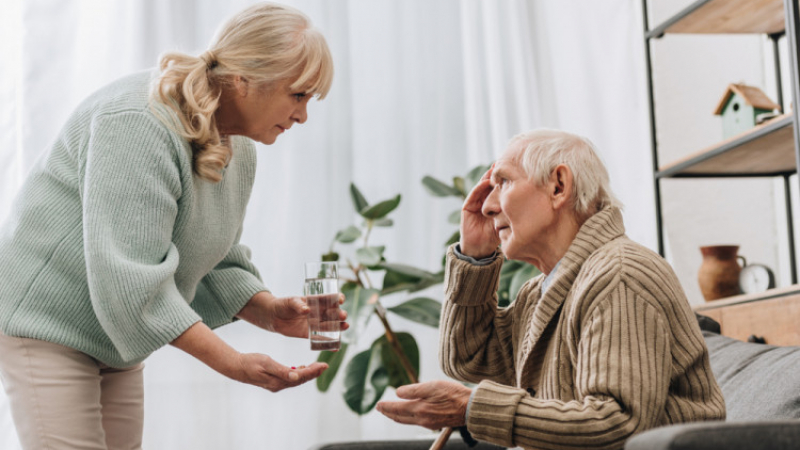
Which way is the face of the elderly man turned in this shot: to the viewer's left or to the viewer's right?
to the viewer's left

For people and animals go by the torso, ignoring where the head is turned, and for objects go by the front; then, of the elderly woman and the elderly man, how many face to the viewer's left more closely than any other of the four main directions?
1

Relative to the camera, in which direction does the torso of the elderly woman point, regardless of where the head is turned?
to the viewer's right

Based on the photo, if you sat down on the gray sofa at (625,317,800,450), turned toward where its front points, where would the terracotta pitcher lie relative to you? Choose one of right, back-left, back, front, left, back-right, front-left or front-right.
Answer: back-right

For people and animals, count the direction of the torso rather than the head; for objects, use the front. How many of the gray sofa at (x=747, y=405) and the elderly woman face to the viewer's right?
1

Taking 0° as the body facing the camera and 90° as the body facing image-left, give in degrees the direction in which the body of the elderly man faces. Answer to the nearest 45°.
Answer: approximately 90°

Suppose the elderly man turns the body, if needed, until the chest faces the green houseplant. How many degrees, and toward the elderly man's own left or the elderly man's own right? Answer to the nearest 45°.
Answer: approximately 45° to the elderly man's own right
